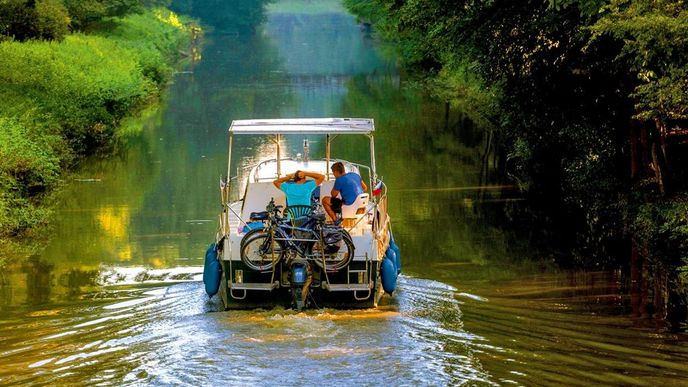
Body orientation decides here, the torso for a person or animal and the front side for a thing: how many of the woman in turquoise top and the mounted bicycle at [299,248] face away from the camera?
1

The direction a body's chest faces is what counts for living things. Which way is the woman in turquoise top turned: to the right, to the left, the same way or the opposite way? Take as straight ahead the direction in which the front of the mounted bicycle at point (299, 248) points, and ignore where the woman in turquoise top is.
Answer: to the right

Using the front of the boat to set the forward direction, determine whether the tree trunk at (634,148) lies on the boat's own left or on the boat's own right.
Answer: on the boat's own right

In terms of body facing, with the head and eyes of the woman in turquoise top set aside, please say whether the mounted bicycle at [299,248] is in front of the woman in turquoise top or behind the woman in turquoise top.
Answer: behind

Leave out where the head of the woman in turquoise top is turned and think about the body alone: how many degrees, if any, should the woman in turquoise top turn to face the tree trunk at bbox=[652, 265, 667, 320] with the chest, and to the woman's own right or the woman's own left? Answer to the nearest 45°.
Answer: approximately 90° to the woman's own right

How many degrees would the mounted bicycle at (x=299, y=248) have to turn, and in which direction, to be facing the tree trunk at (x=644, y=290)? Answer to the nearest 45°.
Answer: approximately 180°

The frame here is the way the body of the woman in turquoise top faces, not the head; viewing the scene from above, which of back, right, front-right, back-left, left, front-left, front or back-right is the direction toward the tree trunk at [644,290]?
right

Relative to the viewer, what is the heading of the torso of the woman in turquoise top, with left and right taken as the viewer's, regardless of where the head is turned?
facing away from the viewer

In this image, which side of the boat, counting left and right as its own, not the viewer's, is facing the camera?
back

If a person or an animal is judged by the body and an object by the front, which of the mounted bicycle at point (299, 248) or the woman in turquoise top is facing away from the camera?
the woman in turquoise top
